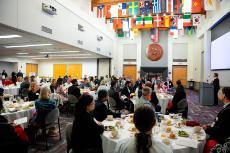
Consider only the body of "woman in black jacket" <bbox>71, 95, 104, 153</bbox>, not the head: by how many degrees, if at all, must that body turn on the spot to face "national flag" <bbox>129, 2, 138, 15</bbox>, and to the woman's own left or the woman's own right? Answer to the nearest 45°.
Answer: approximately 90° to the woman's own left

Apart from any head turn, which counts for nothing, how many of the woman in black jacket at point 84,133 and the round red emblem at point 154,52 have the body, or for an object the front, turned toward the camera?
1

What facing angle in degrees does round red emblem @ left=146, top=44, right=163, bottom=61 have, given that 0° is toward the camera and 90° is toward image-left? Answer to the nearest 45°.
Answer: approximately 0°

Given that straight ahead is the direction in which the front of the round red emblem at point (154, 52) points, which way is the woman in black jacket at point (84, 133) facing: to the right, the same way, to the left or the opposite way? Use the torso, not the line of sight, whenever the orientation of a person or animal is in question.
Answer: to the left

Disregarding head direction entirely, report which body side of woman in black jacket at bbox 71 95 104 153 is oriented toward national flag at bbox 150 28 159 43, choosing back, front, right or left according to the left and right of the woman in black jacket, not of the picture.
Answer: left

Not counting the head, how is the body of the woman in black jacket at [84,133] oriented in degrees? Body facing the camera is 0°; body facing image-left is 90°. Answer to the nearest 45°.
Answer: approximately 270°
